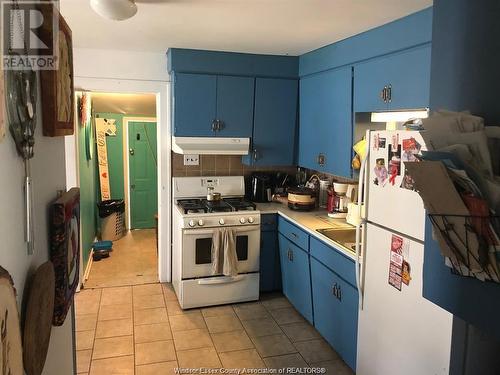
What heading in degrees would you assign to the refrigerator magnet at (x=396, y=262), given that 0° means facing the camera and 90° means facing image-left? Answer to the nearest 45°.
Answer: approximately 45°

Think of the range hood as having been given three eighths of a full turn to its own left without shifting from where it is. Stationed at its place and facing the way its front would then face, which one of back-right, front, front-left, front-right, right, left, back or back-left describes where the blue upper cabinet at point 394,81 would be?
right

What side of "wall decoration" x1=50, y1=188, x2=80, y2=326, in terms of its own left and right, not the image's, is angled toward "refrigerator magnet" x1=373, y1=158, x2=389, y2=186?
front

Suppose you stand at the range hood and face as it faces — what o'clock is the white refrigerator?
The white refrigerator is roughly at 11 o'clock from the range hood.

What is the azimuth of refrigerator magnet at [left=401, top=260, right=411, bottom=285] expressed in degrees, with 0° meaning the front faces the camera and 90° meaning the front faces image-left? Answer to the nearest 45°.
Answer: approximately 45°

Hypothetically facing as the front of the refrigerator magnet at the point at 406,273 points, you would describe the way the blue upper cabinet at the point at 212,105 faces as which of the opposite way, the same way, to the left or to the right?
to the left

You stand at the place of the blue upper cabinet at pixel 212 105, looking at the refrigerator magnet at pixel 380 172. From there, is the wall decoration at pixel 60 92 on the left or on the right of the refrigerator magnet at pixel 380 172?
right

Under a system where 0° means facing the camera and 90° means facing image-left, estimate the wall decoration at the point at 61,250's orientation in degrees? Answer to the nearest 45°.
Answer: approximately 270°

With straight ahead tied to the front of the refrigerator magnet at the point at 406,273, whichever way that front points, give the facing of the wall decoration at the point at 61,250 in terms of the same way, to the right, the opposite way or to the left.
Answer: the opposite way

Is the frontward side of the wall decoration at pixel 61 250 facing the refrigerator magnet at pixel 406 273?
yes

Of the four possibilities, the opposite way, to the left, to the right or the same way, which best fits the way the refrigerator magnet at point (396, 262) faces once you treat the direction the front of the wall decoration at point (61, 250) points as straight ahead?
the opposite way
